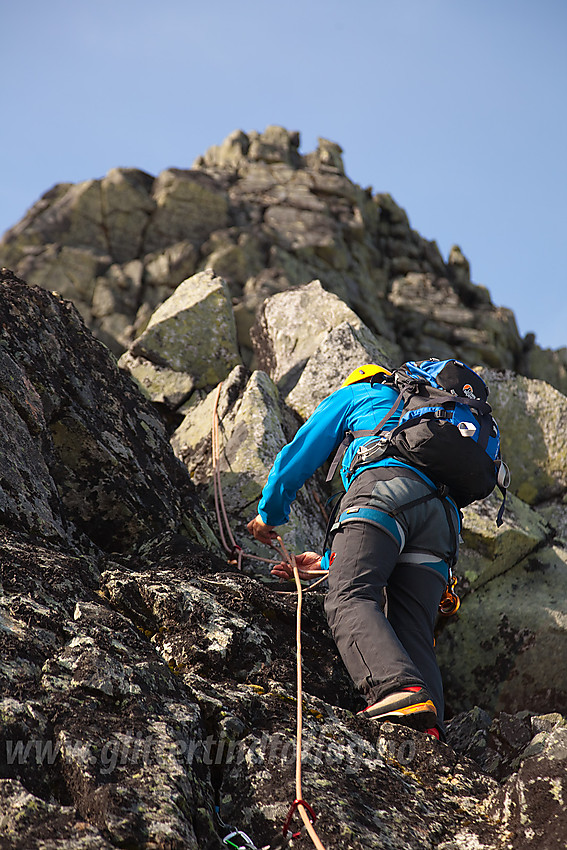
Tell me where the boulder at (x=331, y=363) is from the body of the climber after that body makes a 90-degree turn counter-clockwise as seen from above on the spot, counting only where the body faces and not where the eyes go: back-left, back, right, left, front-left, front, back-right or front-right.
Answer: back-right

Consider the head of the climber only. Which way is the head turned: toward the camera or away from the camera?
away from the camera

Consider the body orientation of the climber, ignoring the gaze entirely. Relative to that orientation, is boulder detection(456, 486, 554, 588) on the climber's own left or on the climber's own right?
on the climber's own right

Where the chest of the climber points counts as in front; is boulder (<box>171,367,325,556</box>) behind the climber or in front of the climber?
in front

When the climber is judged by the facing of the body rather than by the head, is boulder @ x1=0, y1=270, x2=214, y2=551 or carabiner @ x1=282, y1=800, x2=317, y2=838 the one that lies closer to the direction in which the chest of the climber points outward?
the boulder

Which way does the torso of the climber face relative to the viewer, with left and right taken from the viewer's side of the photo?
facing away from the viewer and to the left of the viewer

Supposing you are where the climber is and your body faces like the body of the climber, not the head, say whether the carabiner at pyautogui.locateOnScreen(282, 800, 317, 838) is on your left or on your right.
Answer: on your left
